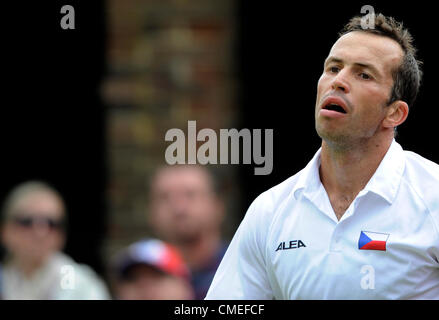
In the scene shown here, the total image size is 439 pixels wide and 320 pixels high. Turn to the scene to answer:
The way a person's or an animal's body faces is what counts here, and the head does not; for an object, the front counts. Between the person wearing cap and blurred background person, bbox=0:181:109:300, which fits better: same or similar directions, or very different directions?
same or similar directions

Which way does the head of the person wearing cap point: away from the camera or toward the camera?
toward the camera

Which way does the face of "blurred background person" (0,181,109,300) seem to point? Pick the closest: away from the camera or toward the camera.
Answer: toward the camera

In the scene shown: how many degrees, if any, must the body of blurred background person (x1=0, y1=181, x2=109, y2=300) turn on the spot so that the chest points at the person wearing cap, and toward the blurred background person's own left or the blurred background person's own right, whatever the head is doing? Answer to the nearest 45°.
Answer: approximately 45° to the blurred background person's own left

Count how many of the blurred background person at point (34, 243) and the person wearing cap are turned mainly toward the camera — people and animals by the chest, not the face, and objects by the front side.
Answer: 2

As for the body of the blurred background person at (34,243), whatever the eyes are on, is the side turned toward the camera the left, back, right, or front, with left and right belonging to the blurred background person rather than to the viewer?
front

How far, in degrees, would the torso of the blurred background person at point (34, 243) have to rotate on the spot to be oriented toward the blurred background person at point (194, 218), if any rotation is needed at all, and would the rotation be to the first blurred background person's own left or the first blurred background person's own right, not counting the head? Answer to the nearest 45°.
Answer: approximately 45° to the first blurred background person's own left

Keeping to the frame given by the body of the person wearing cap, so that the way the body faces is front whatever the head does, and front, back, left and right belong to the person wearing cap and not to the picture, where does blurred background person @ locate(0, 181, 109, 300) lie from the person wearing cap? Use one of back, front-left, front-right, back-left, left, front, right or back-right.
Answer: back-right

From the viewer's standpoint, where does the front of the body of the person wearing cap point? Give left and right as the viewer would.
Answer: facing the viewer

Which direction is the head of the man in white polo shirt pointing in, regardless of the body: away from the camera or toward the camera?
toward the camera
